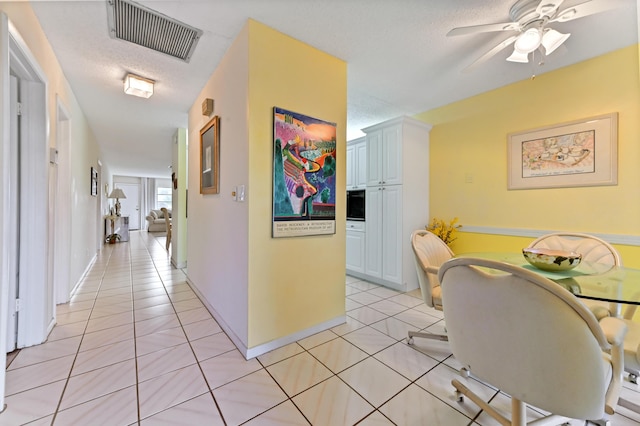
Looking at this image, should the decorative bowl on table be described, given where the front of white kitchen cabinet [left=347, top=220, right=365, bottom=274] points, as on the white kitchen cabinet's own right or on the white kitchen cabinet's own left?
on the white kitchen cabinet's own left

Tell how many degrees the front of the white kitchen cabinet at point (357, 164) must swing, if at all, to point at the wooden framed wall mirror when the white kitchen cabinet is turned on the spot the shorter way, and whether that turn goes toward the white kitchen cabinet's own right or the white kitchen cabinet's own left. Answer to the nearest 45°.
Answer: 0° — it already faces it

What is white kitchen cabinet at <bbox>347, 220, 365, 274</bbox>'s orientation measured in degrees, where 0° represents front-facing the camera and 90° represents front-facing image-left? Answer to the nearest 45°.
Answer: approximately 45°

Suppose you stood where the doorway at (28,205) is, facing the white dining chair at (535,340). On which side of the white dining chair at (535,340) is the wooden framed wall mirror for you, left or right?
left

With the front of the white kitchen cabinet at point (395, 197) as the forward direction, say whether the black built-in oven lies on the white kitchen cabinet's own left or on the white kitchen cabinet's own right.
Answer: on the white kitchen cabinet's own right

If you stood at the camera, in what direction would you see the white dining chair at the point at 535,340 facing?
facing away from the viewer and to the right of the viewer

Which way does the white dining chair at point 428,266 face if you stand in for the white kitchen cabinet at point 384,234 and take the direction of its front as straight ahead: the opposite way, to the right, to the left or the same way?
to the left

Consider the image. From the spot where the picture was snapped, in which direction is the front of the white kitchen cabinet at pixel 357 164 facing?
facing the viewer and to the left of the viewer

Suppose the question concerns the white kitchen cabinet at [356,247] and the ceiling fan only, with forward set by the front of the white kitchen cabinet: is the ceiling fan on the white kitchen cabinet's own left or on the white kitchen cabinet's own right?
on the white kitchen cabinet's own left

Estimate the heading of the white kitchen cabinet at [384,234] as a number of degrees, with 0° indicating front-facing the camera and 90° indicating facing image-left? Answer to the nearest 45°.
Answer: approximately 45°

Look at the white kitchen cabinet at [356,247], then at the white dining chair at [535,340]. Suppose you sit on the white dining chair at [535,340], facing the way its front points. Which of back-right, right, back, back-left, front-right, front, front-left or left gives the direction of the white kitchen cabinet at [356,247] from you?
left
